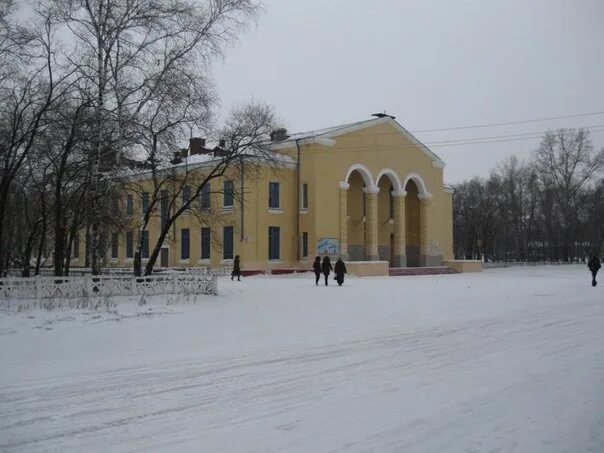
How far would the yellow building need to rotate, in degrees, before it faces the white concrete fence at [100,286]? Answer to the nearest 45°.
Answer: approximately 45° to its right

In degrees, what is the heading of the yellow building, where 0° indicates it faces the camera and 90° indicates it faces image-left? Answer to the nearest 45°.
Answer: approximately 315°
